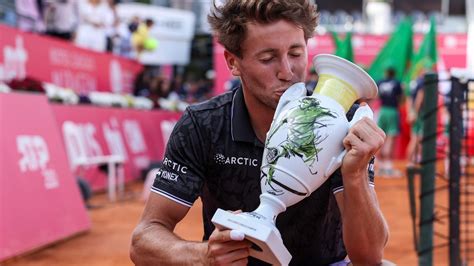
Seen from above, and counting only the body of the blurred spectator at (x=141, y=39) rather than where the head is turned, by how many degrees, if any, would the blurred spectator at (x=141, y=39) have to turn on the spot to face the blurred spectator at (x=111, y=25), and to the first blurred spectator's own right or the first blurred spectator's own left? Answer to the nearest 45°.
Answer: approximately 90° to the first blurred spectator's own right

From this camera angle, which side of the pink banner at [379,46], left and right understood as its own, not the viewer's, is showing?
front

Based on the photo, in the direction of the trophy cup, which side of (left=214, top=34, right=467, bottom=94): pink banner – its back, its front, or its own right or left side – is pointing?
front

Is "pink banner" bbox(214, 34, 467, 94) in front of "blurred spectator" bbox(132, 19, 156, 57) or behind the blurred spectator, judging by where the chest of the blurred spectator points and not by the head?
in front

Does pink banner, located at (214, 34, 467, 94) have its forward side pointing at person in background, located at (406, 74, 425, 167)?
yes

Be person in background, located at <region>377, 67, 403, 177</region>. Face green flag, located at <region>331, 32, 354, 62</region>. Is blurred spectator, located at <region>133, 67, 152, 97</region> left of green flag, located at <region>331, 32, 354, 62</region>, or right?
left
